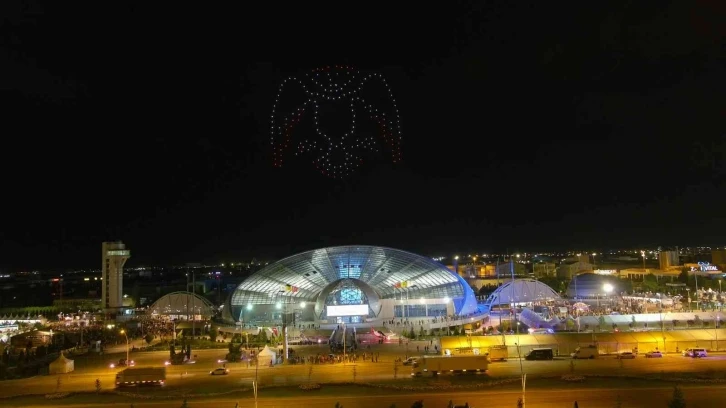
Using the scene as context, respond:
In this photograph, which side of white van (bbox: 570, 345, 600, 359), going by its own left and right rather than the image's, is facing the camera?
left

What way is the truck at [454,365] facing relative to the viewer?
to the viewer's left

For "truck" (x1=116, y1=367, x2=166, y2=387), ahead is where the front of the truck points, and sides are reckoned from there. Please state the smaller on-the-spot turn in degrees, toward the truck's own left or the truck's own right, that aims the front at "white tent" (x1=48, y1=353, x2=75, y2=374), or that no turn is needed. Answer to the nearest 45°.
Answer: approximately 45° to the truck's own right

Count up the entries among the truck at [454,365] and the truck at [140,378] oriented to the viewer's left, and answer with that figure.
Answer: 2

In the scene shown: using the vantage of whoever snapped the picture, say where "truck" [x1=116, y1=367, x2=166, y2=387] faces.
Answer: facing to the left of the viewer

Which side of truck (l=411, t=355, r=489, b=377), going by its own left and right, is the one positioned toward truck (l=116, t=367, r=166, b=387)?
front

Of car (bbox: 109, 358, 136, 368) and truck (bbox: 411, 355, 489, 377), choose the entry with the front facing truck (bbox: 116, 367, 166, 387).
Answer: truck (bbox: 411, 355, 489, 377)

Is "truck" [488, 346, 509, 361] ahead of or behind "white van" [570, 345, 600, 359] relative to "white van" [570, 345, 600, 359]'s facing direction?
ahead

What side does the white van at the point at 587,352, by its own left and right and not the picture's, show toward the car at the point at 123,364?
front

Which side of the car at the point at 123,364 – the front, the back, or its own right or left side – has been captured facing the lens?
left

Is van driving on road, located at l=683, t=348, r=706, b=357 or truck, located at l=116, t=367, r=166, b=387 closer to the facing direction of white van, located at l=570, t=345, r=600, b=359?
the truck

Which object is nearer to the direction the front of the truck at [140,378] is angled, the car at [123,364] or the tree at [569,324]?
the car
